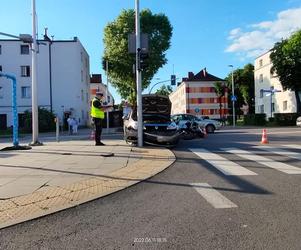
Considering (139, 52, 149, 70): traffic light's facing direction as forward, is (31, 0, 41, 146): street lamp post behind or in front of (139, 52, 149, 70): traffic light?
behind

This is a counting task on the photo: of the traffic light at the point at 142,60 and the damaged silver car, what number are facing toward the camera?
1

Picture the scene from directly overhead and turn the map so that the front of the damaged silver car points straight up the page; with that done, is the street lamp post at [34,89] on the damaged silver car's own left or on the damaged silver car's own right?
on the damaged silver car's own right

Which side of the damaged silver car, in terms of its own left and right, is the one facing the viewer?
front
